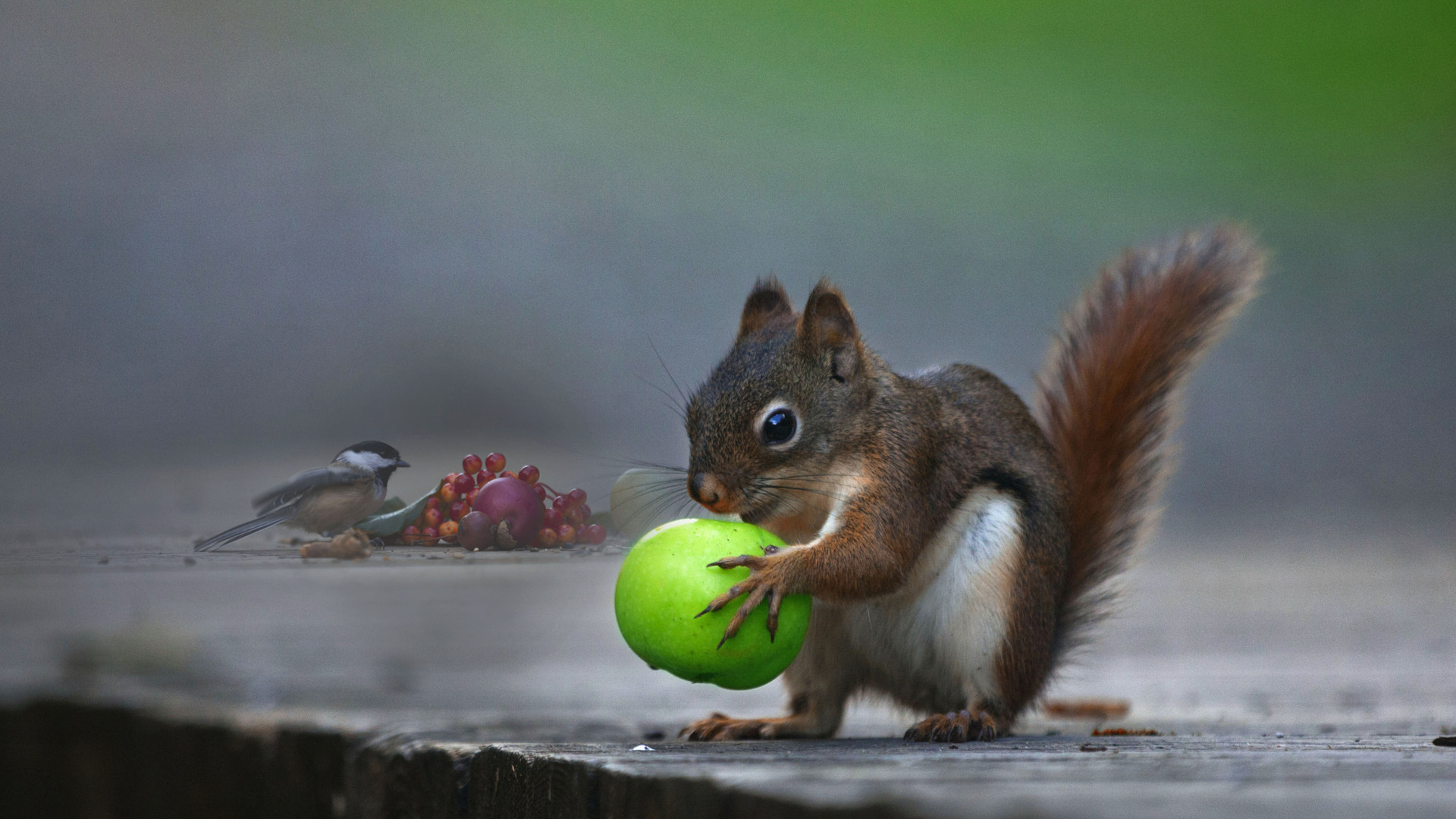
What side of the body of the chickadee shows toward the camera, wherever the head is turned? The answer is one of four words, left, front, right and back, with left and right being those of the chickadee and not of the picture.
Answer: right
